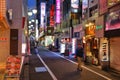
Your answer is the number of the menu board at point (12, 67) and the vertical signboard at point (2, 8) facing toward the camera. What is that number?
2

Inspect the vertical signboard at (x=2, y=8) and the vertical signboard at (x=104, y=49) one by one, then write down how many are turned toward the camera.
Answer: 2

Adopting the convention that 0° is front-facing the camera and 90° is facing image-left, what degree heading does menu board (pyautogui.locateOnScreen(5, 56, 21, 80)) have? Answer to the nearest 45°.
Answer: approximately 0°
